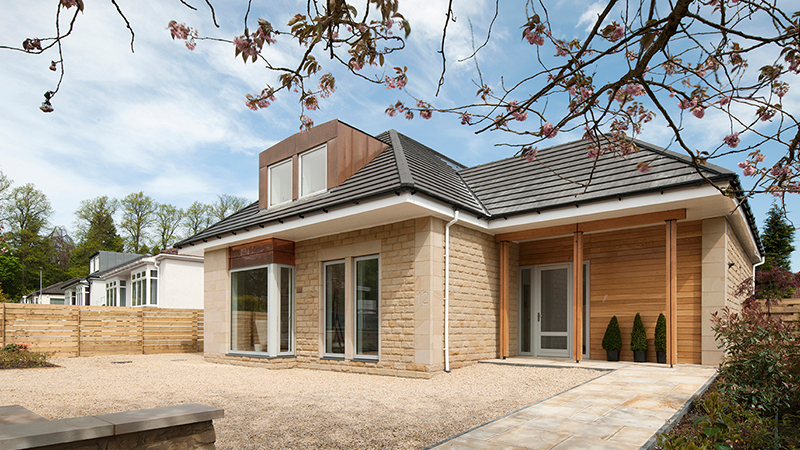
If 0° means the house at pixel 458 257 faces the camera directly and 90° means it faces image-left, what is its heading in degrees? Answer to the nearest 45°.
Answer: approximately 45°

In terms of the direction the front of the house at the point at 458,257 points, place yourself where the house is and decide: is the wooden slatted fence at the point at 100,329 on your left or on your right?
on your right

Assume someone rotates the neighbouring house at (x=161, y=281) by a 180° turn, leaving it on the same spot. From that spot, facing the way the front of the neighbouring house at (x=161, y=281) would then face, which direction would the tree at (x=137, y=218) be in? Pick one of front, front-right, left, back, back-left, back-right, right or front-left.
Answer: front-left

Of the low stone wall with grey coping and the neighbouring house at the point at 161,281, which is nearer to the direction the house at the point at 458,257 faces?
the low stone wall with grey coping

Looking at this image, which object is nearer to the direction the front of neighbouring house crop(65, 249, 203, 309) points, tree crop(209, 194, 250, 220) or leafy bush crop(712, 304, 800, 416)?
the leafy bush

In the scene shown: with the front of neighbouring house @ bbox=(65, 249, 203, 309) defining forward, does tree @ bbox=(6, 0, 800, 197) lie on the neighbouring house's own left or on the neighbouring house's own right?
on the neighbouring house's own left

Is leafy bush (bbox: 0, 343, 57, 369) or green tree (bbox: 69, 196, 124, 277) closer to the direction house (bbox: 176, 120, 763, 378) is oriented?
the leafy bush
